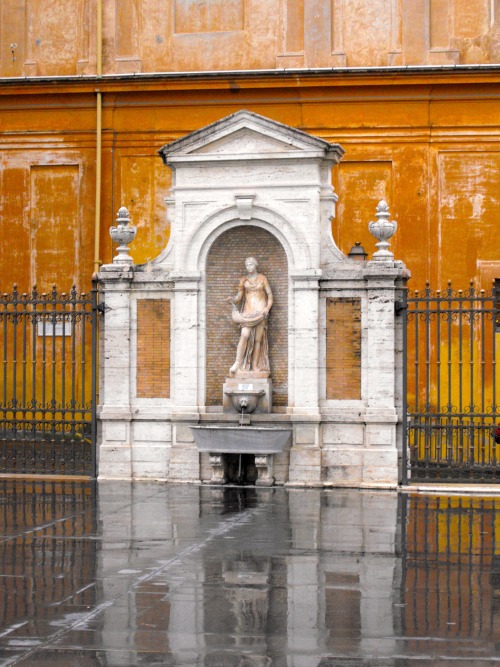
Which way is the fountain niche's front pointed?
toward the camera

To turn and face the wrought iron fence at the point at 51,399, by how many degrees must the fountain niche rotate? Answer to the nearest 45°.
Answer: approximately 90° to its right

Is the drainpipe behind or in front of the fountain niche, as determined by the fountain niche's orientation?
behind
